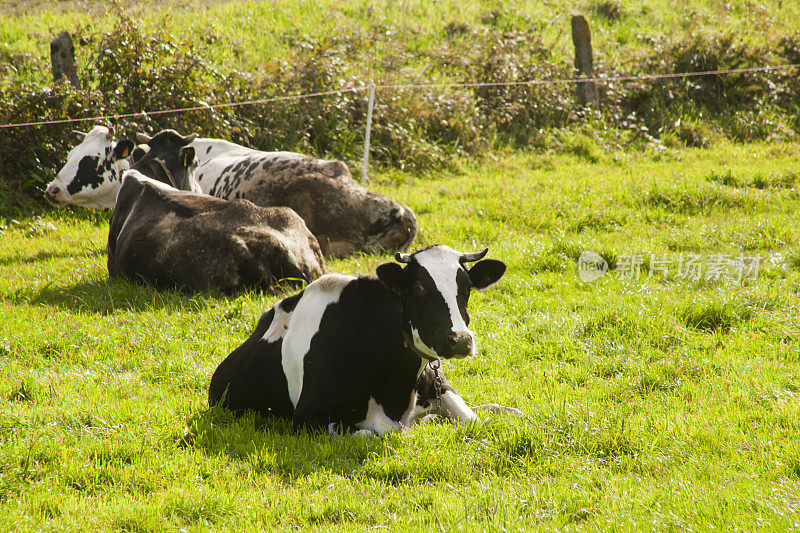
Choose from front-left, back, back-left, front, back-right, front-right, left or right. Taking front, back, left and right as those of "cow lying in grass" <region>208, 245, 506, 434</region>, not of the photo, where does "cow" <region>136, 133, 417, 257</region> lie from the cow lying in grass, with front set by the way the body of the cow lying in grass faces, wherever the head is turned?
back-left

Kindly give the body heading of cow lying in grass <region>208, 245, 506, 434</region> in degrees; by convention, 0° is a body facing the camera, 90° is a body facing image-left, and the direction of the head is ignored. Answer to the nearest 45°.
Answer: approximately 315°

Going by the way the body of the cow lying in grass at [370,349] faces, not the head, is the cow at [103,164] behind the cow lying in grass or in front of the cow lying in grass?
behind

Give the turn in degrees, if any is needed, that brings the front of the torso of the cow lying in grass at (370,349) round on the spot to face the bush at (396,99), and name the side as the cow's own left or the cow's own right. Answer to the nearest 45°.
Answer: approximately 135° to the cow's own left

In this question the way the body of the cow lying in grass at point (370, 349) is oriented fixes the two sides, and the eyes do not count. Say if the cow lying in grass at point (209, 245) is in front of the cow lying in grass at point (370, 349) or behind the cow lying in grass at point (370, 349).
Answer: behind
